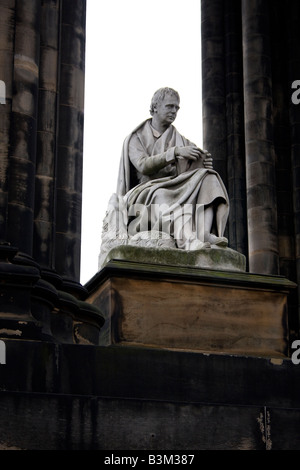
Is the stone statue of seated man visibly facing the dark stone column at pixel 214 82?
no

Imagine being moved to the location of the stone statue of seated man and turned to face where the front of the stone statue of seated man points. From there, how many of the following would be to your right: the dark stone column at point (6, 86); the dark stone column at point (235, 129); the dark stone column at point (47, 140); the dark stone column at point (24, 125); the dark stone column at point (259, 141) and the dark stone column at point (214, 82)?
3

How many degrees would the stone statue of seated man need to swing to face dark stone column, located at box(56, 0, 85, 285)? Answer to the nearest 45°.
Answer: approximately 90° to its right

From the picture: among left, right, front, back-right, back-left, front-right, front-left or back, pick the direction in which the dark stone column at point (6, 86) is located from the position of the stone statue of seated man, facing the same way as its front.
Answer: right

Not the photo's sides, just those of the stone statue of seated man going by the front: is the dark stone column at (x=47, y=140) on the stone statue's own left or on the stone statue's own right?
on the stone statue's own right

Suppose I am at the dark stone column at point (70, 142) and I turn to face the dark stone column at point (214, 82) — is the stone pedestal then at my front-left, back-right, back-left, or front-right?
front-right

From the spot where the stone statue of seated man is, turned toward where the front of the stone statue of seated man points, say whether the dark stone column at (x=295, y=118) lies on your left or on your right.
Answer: on your left

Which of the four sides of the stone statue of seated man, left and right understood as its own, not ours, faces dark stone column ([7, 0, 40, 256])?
right

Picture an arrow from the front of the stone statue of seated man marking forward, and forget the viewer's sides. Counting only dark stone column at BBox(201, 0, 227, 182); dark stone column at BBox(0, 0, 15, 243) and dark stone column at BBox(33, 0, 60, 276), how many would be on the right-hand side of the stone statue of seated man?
2

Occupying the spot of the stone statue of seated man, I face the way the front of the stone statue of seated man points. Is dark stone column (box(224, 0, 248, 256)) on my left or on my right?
on my left

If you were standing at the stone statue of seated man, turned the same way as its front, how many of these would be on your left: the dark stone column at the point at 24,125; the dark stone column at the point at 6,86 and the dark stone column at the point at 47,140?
0

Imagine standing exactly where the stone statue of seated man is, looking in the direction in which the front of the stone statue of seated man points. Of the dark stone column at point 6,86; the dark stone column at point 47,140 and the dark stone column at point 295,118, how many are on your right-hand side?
2

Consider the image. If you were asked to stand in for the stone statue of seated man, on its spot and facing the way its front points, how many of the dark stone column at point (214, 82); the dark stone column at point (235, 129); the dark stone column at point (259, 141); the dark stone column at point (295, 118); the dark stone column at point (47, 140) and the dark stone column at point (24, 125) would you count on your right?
2
